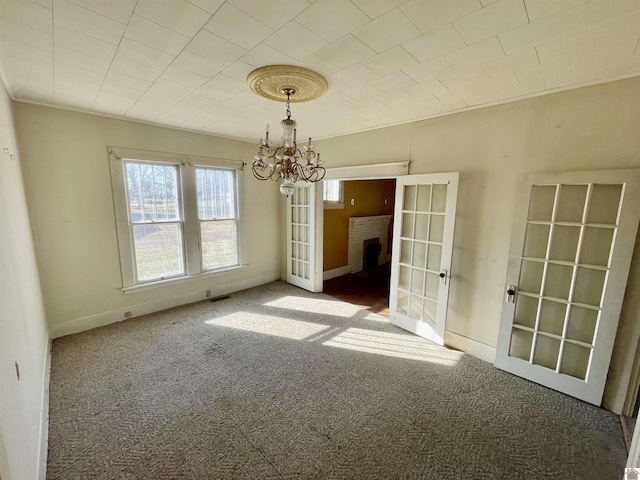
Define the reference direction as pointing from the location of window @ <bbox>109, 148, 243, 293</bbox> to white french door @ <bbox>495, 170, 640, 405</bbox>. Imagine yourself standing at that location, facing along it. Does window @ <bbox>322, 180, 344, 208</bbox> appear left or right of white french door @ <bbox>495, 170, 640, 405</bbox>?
left

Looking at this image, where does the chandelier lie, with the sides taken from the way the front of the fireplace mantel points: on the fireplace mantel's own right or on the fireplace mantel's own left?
on the fireplace mantel's own right

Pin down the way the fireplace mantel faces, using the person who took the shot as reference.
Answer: facing the viewer and to the right of the viewer

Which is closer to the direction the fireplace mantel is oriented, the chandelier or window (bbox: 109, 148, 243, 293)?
the chandelier

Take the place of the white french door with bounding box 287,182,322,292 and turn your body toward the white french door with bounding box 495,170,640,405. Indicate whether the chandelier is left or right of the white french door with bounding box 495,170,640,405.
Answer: right

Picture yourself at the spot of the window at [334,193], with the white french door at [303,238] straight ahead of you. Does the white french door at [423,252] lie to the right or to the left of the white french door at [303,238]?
left

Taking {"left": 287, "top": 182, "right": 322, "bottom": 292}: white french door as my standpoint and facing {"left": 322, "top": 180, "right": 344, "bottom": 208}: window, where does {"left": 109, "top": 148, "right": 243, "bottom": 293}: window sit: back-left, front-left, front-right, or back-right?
back-left

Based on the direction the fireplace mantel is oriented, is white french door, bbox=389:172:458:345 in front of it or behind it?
in front

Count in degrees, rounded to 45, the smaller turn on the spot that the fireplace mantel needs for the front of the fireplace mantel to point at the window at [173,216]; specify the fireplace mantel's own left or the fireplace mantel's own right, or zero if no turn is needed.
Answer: approximately 90° to the fireplace mantel's own right

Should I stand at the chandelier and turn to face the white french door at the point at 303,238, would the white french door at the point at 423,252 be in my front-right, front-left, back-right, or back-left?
front-right

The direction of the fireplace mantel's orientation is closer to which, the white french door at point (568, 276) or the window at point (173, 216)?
the white french door

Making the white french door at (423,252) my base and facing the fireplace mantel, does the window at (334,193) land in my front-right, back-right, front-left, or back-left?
front-left

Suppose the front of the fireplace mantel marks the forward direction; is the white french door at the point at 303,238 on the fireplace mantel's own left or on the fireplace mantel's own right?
on the fireplace mantel's own right
